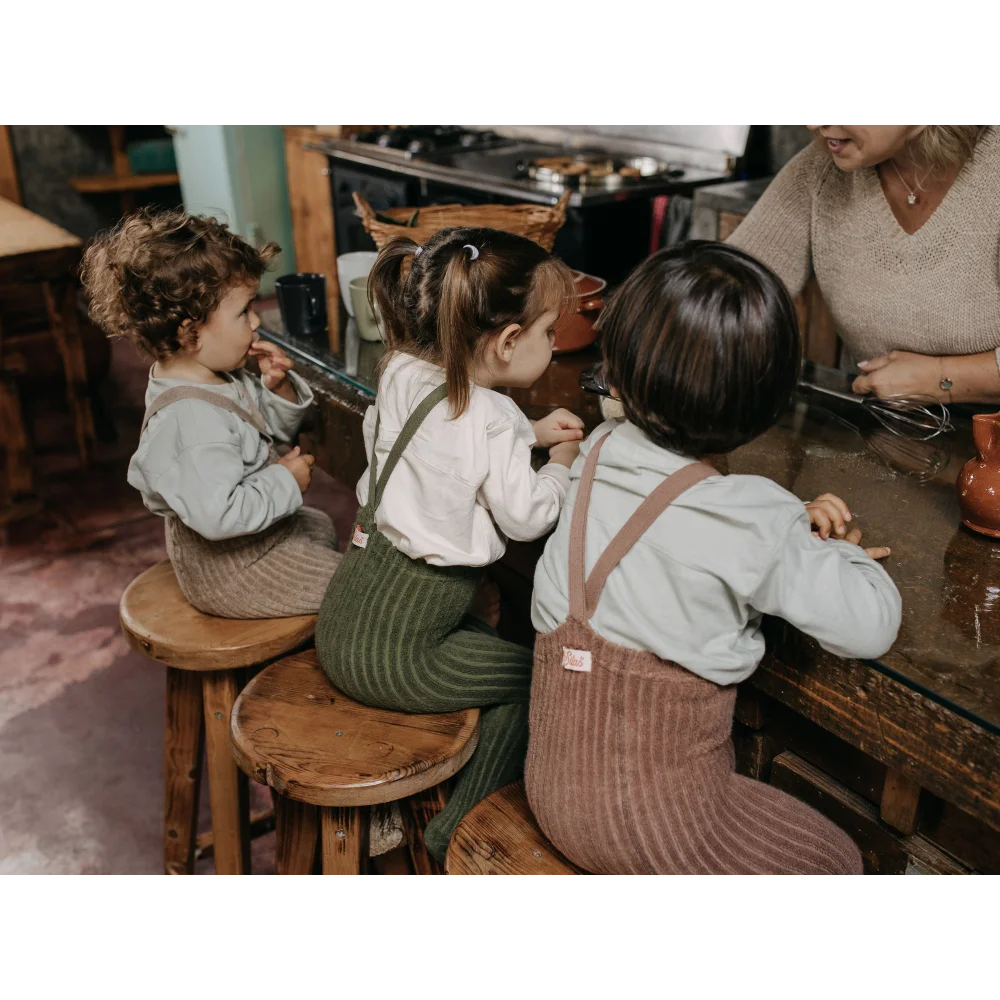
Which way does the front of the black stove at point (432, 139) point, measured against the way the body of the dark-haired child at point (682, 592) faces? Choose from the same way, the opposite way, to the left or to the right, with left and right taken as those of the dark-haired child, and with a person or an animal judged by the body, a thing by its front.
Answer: the opposite way

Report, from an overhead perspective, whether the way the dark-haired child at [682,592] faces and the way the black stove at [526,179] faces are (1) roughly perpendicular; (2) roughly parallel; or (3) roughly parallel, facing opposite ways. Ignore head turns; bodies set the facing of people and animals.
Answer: roughly parallel, facing opposite ways

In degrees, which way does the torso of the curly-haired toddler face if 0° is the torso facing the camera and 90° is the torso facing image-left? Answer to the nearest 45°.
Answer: approximately 270°

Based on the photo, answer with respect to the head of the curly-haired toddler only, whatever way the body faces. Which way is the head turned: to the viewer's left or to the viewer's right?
to the viewer's right

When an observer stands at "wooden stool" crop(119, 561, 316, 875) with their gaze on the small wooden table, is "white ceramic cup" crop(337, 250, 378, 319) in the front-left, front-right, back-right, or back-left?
front-right

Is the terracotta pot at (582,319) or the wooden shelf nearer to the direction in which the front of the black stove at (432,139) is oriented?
the terracotta pot

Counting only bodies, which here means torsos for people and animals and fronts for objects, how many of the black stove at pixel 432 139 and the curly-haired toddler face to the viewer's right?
1

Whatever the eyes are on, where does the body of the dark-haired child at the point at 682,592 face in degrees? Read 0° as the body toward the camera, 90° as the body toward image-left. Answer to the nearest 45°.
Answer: approximately 225°

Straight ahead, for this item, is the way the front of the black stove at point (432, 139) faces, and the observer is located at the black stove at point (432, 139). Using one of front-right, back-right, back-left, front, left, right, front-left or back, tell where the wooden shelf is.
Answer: right

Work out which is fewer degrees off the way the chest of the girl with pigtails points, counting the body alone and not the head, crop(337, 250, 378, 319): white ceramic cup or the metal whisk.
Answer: the metal whisk

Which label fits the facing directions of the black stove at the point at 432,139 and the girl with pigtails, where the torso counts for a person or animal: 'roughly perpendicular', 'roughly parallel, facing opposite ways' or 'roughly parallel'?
roughly parallel, facing opposite ways

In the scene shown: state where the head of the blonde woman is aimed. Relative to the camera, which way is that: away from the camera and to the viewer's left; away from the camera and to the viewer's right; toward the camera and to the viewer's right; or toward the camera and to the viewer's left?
toward the camera and to the viewer's left

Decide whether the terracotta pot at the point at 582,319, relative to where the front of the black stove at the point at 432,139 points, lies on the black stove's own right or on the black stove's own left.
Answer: on the black stove's own left

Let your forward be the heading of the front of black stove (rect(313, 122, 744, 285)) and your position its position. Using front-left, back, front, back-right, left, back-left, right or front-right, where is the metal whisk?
front-left
